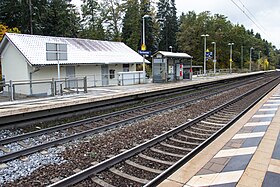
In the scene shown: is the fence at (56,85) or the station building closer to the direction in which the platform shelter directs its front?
the fence

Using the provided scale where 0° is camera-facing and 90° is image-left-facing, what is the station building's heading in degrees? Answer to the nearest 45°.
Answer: approximately 315°

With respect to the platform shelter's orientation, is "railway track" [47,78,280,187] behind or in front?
in front

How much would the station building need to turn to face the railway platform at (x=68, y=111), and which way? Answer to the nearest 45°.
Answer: approximately 45° to its right

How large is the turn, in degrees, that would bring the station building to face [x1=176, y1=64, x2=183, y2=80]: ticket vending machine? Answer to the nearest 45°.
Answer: approximately 45° to its left

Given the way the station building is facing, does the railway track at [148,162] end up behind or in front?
in front

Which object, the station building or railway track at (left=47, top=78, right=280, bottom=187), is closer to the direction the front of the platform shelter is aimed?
the railway track

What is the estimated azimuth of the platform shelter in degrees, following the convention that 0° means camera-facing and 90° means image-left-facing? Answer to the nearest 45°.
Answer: approximately 315°
